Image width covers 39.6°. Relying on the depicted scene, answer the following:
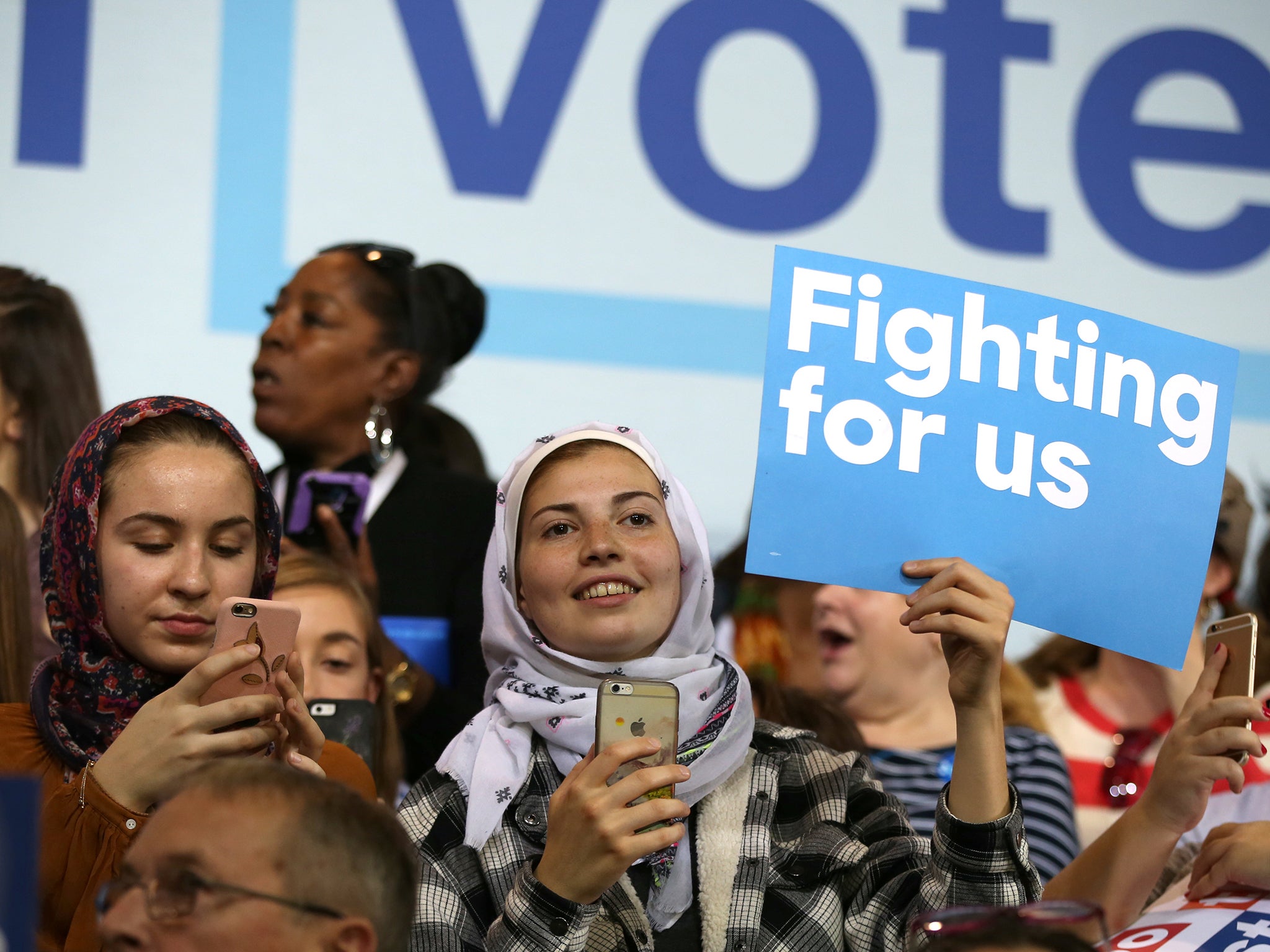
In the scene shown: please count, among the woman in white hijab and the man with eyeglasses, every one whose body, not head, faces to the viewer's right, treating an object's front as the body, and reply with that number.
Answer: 0

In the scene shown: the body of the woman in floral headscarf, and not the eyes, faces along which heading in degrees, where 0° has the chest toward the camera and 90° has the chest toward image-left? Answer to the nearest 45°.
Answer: approximately 315°

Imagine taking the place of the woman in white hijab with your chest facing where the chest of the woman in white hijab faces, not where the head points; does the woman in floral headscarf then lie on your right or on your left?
on your right

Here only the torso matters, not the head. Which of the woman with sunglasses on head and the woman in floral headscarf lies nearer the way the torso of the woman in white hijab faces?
the woman in floral headscarf

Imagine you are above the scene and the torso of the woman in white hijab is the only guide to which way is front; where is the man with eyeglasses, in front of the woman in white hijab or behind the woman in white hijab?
in front

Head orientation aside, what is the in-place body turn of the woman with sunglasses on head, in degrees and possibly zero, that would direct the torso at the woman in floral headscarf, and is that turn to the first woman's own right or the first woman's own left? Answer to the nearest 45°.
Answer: approximately 45° to the first woman's own left

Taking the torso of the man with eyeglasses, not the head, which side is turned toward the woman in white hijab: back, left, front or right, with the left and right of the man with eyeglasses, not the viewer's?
back

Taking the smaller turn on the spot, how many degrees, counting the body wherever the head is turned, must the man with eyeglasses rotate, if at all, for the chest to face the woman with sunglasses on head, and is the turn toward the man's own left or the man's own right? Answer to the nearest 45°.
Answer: approximately 135° to the man's own right

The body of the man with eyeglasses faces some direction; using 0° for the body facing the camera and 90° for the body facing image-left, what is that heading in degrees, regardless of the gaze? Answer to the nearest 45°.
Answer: approximately 45°

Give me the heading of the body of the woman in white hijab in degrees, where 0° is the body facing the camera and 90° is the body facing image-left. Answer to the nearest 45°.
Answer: approximately 0°

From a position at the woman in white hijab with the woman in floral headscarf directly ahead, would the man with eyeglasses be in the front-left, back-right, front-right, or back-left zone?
front-left

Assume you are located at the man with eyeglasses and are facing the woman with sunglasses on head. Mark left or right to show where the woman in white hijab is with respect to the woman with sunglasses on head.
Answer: right

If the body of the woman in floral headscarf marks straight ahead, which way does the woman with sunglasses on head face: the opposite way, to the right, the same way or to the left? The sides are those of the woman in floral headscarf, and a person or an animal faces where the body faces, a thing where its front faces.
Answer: to the right

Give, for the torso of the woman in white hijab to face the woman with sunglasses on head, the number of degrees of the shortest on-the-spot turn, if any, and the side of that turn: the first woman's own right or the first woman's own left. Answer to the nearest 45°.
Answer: approximately 135° to the first woman's own right
